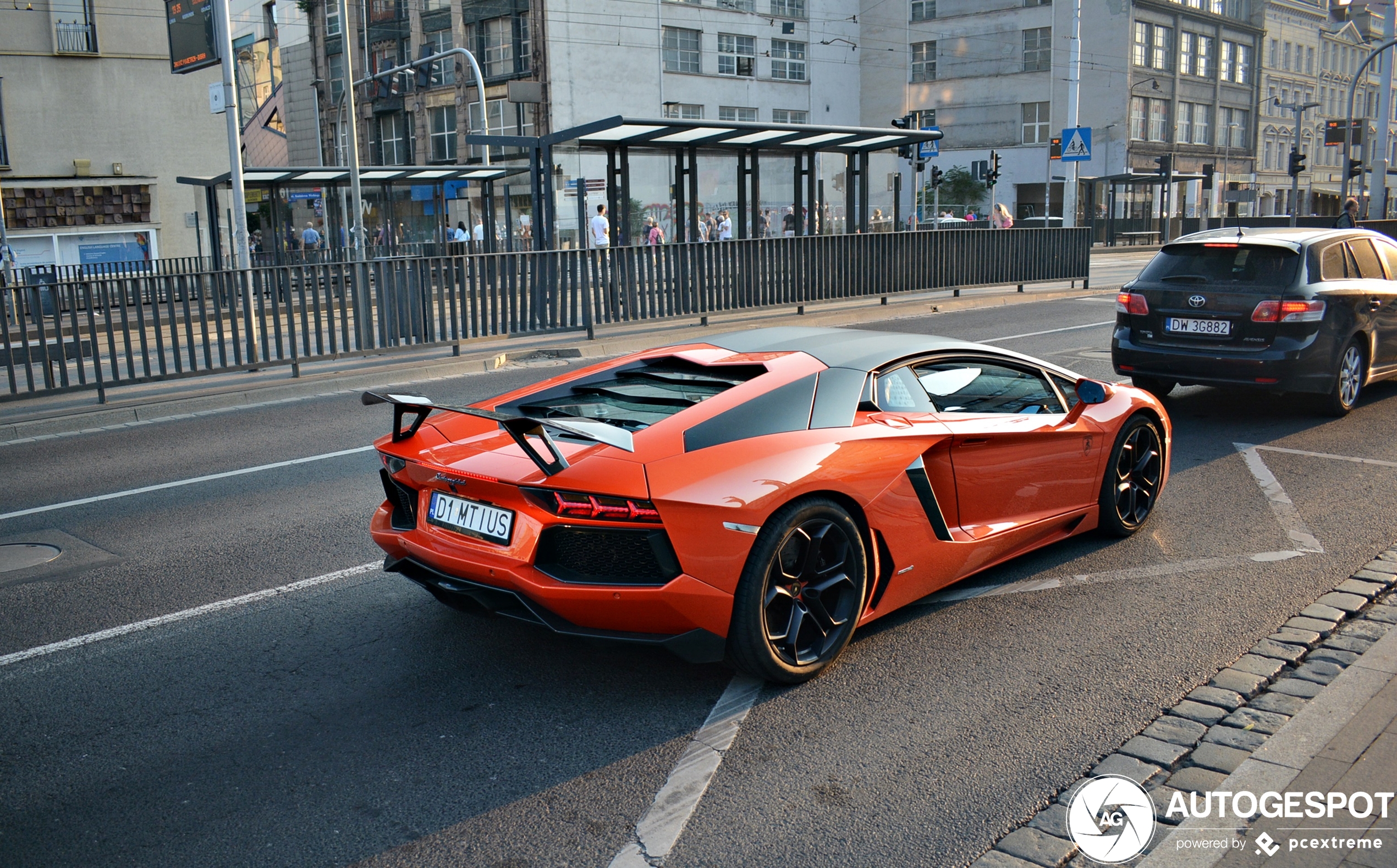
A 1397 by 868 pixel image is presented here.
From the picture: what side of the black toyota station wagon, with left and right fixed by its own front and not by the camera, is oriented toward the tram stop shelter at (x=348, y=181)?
left

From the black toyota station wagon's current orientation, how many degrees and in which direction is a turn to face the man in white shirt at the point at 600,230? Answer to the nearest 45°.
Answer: approximately 90° to its left

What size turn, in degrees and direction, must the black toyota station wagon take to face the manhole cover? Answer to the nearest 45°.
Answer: approximately 180°

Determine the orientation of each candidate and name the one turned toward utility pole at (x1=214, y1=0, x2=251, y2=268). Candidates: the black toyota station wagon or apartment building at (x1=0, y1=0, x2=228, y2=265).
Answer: the apartment building

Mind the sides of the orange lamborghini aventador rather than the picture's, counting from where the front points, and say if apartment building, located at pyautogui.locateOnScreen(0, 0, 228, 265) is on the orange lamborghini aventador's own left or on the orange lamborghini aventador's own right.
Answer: on the orange lamborghini aventador's own left

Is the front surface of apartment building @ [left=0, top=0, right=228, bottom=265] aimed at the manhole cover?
yes

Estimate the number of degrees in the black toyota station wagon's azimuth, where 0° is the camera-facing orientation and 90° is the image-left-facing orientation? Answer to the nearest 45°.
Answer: approximately 225°

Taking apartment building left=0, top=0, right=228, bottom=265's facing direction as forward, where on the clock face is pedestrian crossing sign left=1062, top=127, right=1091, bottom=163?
The pedestrian crossing sign is roughly at 10 o'clock from the apartment building.

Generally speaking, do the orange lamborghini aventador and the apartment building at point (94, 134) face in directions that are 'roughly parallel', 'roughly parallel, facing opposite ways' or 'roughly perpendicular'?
roughly perpendicular

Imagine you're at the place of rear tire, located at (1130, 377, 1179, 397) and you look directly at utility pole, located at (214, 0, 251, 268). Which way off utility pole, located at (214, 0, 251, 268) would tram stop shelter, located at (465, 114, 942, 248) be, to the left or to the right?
right

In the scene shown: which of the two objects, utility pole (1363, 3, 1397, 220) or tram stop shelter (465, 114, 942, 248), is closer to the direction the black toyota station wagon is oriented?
the utility pole

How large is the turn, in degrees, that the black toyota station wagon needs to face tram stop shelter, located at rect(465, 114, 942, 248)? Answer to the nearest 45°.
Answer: approximately 90° to its left

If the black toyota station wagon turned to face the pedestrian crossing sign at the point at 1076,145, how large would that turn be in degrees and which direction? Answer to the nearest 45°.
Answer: approximately 45° to its left
